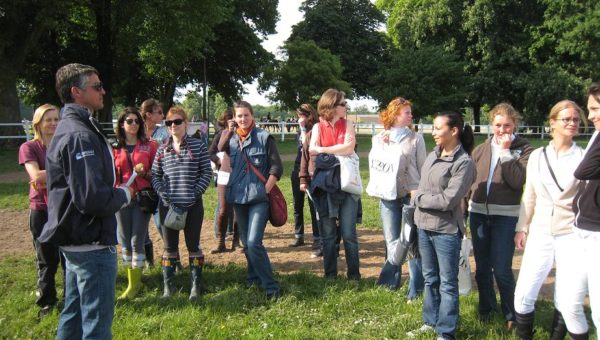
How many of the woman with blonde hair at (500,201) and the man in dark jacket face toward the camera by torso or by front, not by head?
1

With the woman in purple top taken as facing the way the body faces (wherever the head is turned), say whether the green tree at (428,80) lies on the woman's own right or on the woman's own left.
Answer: on the woman's own left

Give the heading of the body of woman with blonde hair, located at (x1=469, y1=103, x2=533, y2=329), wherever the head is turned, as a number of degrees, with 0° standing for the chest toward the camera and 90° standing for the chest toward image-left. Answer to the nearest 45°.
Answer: approximately 0°

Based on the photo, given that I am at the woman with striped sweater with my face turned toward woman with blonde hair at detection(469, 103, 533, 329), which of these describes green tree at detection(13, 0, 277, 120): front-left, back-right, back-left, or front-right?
back-left

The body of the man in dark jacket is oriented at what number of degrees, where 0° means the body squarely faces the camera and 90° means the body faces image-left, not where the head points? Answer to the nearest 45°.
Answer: approximately 270°

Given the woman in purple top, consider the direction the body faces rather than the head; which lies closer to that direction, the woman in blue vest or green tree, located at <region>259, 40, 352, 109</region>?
the woman in blue vest

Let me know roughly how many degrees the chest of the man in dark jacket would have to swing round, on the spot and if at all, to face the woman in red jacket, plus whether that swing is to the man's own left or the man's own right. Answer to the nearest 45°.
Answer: approximately 90° to the man's own left
